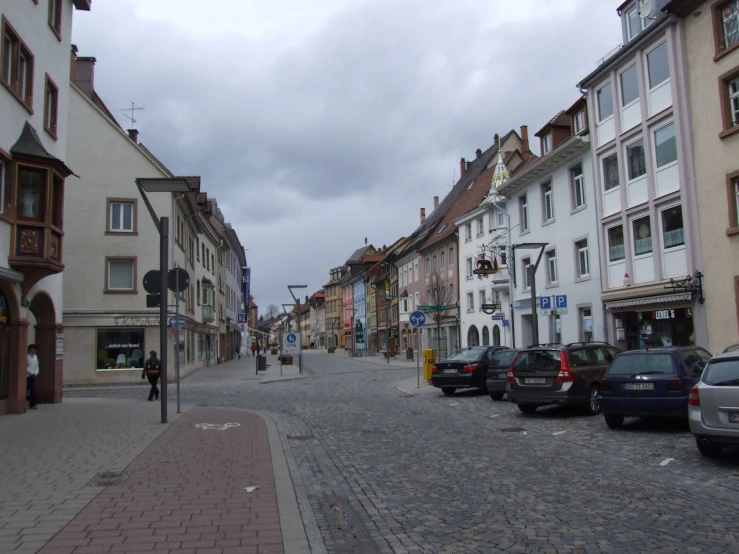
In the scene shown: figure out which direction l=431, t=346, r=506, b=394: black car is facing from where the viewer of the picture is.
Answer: facing away from the viewer and to the right of the viewer

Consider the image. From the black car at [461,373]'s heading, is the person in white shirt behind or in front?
behind

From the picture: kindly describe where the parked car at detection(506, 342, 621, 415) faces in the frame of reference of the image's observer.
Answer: facing away from the viewer and to the right of the viewer

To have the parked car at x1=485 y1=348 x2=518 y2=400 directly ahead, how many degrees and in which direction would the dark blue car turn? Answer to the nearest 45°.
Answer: approximately 90° to its left

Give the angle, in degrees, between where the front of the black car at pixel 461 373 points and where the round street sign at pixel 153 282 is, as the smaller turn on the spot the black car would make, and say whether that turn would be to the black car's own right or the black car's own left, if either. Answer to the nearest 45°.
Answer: approximately 180°

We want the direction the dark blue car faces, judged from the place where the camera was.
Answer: facing away from the viewer and to the right of the viewer

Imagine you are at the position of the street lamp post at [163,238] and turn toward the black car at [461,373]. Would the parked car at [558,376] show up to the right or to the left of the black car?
right

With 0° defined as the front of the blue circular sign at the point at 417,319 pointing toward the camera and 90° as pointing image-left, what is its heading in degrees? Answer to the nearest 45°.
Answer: approximately 0°

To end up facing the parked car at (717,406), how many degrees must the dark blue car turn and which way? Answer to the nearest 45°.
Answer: approximately 135° to its right

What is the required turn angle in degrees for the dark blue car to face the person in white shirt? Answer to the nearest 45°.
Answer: approximately 135° to its left
